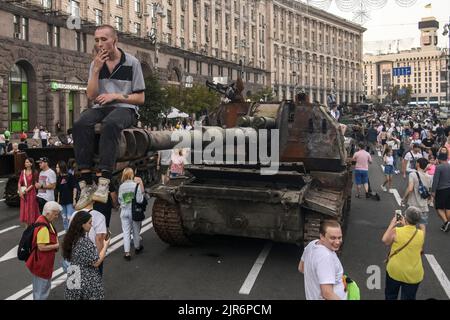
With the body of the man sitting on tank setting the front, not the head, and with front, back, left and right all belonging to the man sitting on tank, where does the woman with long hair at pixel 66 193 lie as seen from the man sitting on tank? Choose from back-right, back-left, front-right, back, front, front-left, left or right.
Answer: back-right

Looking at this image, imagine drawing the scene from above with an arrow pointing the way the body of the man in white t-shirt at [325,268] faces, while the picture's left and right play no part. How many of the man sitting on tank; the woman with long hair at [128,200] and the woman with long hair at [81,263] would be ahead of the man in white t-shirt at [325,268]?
0

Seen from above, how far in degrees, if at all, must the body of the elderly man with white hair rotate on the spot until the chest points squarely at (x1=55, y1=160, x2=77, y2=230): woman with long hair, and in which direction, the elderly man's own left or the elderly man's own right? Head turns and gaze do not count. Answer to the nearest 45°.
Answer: approximately 90° to the elderly man's own left

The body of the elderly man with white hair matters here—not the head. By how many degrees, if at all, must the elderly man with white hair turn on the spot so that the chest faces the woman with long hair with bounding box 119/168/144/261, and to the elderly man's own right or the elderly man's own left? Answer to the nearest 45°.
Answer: approximately 45° to the elderly man's own left

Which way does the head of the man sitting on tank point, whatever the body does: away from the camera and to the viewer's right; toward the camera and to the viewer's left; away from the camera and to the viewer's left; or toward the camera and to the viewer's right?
toward the camera and to the viewer's left

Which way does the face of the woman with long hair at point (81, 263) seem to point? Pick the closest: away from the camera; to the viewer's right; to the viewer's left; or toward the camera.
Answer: to the viewer's right

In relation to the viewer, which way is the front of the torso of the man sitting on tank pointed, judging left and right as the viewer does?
facing the viewer and to the left of the viewer
